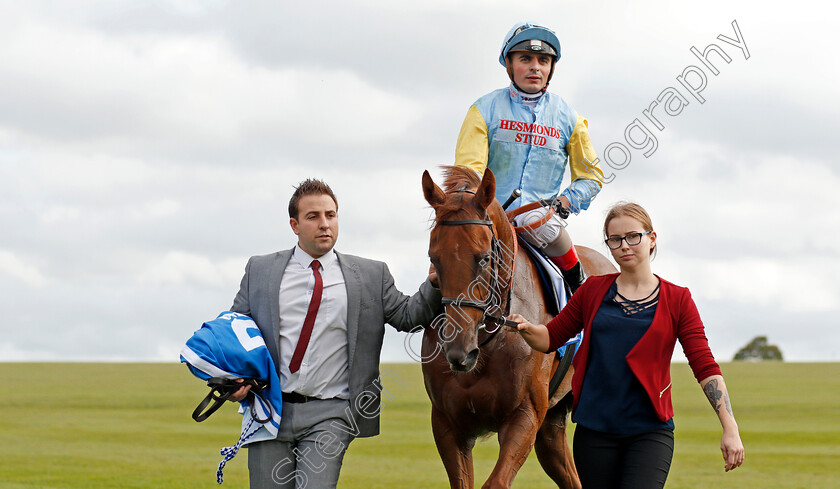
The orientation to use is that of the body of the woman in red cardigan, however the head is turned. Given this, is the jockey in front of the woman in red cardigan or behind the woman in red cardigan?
behind

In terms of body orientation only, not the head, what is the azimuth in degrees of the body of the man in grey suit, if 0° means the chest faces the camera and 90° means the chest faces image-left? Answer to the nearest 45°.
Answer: approximately 0°

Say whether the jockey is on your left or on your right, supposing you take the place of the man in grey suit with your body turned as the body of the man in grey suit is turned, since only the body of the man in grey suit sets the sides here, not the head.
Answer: on your left

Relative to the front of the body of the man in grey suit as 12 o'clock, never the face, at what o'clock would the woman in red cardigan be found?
The woman in red cardigan is roughly at 10 o'clock from the man in grey suit.

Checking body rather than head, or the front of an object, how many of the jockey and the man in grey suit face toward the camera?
2
